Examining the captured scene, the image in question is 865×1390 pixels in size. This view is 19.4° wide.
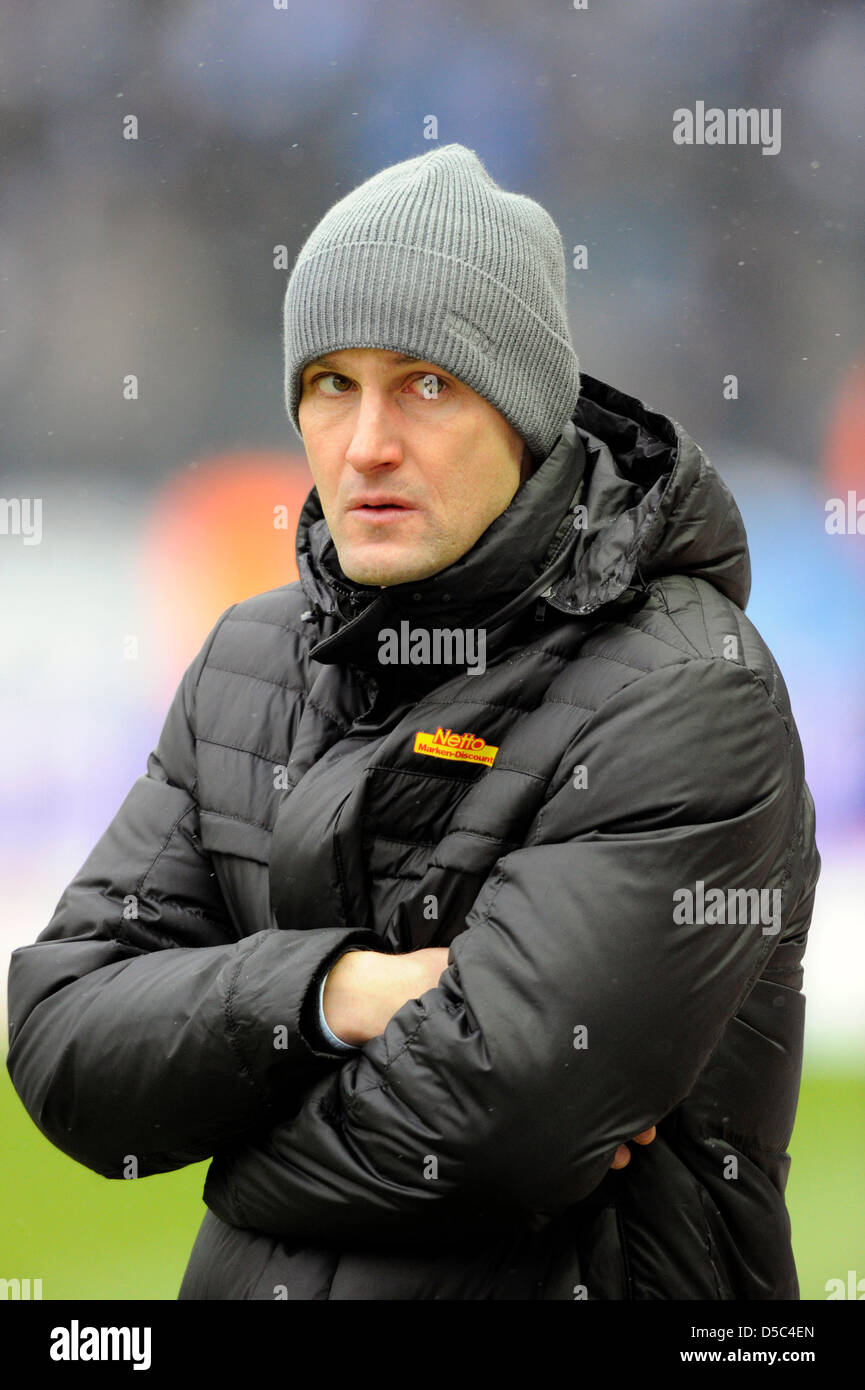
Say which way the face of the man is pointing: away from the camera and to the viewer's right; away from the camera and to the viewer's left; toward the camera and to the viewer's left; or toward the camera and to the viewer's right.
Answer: toward the camera and to the viewer's left
